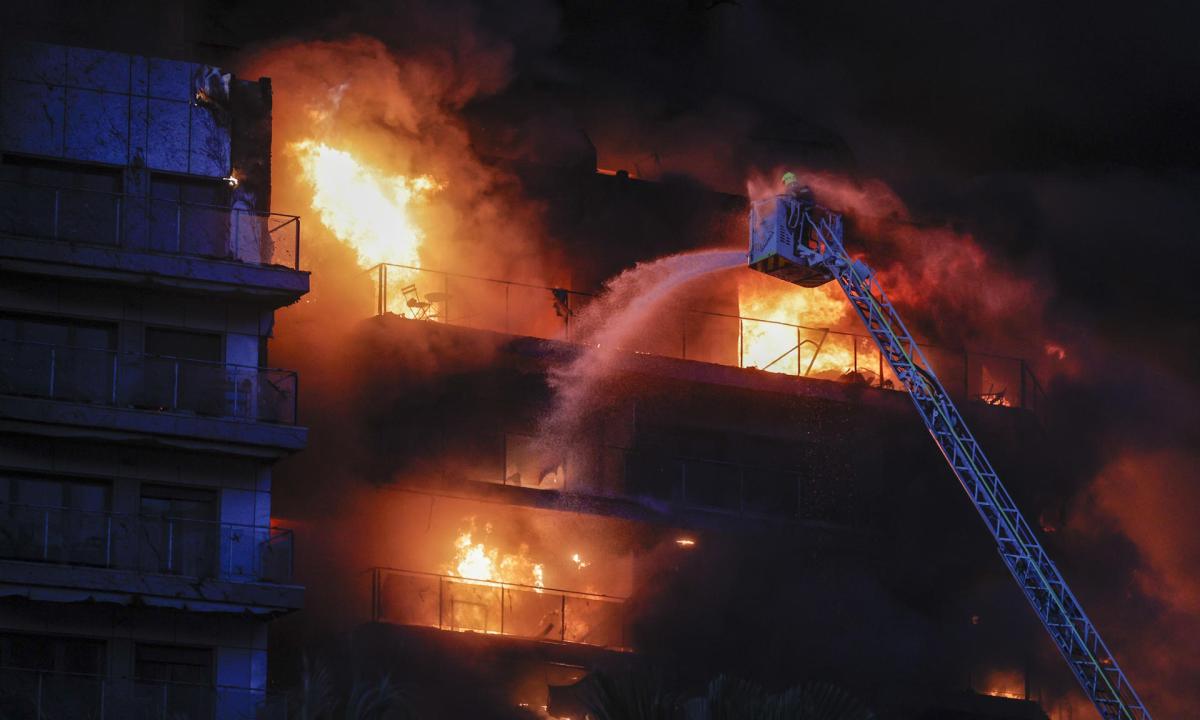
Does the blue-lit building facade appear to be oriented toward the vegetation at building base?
no

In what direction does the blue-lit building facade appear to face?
toward the camera
